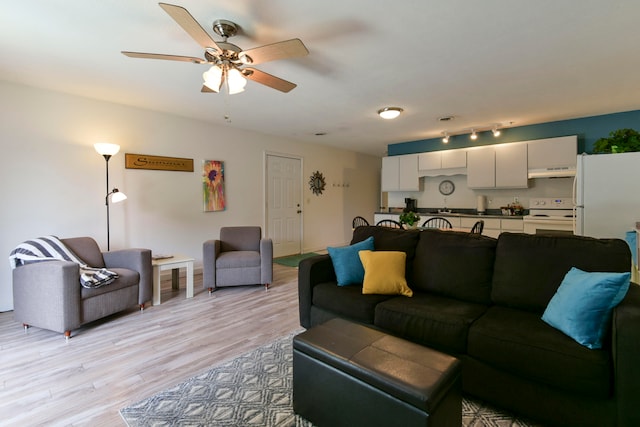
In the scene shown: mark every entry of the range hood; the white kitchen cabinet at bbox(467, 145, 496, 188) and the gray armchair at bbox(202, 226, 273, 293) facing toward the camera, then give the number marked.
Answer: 3

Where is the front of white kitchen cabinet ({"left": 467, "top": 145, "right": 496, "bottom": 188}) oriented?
toward the camera

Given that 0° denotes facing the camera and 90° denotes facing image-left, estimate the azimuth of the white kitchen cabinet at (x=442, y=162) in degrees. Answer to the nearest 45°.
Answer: approximately 45°

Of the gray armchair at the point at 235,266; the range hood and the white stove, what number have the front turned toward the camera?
3

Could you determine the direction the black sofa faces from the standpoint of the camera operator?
facing the viewer and to the left of the viewer

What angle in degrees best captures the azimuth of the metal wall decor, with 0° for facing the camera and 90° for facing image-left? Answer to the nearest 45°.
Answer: approximately 315°

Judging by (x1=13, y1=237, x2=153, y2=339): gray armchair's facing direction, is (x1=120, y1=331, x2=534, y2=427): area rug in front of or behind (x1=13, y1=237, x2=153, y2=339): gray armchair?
in front

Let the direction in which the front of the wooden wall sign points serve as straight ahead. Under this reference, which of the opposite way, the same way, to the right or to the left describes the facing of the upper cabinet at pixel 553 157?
to the right

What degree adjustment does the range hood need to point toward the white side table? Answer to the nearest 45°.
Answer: approximately 45° to its right

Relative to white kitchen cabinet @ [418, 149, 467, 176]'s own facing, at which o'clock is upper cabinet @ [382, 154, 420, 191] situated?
The upper cabinet is roughly at 2 o'clock from the white kitchen cabinet.

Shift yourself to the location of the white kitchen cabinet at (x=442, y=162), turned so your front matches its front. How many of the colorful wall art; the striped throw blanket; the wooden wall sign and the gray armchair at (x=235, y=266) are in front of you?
4

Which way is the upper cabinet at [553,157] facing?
toward the camera

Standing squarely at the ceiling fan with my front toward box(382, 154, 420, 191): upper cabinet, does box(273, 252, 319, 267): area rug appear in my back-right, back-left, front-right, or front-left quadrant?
front-left

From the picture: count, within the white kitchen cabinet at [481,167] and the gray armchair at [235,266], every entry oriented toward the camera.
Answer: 2

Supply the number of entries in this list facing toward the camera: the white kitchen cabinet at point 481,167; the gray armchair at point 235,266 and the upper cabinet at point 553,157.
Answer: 3

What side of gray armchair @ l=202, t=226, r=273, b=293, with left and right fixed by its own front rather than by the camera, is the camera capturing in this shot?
front

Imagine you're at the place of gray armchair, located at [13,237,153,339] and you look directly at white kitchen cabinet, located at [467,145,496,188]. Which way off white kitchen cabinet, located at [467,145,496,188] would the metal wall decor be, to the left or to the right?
left

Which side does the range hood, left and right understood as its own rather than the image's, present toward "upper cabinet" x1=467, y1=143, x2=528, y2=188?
right

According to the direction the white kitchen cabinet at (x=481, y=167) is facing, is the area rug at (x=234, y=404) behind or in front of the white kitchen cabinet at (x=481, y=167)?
in front
